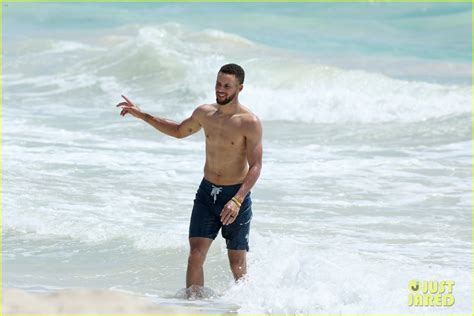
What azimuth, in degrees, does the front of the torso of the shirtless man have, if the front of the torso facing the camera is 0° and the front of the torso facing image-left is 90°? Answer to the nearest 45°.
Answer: approximately 45°
